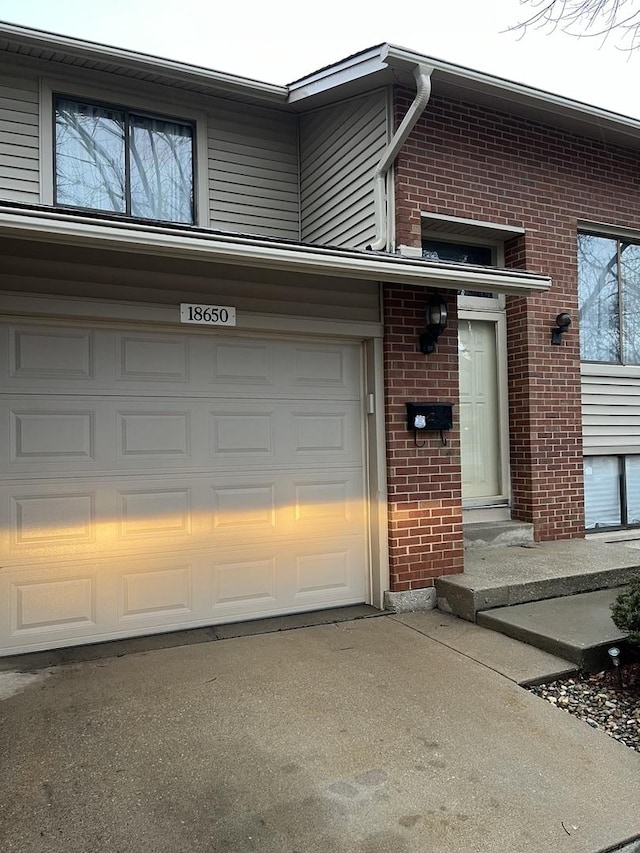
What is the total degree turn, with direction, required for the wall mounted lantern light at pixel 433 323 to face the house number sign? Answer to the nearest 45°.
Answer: approximately 90° to its right

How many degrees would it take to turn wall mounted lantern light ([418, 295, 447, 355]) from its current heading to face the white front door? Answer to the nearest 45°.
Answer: approximately 135° to its left

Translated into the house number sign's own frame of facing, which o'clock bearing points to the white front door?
The white front door is roughly at 8 o'clock from the house number sign.

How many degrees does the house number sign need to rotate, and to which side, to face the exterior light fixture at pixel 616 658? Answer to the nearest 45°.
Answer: approximately 45° to its left

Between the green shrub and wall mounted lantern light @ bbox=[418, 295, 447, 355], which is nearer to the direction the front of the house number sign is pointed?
the green shrub

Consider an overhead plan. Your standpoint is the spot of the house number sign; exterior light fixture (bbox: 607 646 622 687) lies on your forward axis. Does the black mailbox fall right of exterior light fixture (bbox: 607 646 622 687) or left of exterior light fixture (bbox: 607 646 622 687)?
left

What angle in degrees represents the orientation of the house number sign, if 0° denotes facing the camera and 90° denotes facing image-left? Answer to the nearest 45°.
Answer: approximately 0°

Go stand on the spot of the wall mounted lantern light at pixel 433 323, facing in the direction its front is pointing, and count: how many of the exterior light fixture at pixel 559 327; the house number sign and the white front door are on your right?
1
